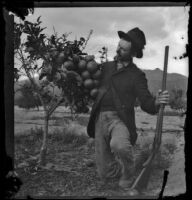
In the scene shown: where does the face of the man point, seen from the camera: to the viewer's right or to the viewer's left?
to the viewer's left

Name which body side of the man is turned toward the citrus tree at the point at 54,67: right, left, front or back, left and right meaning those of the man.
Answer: right

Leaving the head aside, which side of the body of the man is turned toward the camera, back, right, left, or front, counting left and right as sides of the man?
front
